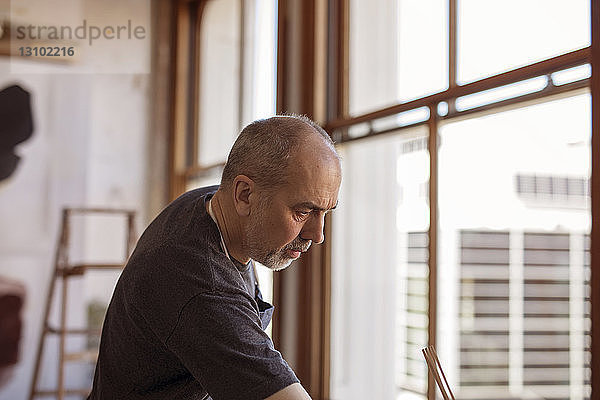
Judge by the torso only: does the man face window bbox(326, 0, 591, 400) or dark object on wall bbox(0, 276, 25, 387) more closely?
the window

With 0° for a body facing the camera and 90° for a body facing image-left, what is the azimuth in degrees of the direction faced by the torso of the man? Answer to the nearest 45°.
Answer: approximately 270°

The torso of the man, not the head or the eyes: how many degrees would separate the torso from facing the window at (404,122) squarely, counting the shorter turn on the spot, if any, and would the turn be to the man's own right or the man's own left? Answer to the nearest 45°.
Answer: approximately 45° to the man's own left
